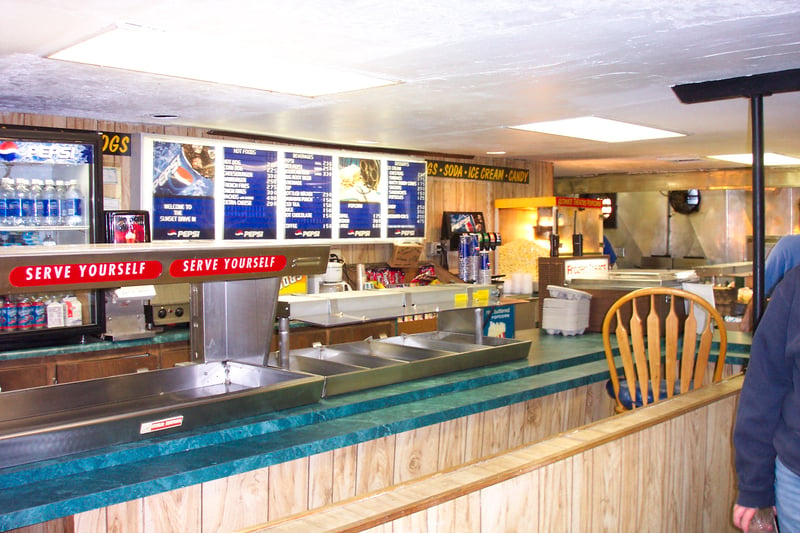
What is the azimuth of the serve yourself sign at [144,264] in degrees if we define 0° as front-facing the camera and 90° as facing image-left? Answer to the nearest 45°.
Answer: approximately 315°

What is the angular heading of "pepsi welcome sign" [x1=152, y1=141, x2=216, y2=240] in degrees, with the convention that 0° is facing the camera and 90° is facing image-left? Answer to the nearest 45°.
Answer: approximately 315°

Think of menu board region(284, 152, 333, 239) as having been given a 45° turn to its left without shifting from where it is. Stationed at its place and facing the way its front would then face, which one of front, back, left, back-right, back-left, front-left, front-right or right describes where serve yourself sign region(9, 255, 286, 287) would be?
right

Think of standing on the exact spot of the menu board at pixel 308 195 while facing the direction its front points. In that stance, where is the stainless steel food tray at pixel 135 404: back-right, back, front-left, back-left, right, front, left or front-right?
front-right

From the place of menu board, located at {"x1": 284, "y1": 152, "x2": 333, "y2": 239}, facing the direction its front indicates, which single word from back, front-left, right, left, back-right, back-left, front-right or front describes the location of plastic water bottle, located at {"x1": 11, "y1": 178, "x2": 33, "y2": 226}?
right

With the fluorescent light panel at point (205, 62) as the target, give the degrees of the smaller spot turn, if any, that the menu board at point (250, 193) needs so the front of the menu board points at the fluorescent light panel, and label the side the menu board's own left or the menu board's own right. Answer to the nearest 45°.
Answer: approximately 45° to the menu board's own right

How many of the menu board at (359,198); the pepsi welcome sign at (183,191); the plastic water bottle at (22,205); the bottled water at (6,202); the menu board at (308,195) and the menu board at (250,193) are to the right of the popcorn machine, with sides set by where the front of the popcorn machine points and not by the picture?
6

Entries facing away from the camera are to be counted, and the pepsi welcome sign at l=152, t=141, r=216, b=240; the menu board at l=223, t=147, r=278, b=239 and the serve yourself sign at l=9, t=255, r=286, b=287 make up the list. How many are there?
0

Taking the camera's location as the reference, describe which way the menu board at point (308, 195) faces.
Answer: facing the viewer and to the right of the viewer

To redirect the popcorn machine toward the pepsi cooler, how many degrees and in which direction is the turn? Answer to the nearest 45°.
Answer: approximately 90° to its right

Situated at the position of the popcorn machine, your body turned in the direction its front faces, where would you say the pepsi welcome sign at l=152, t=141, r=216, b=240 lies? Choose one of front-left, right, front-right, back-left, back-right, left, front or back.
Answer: right
